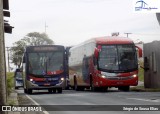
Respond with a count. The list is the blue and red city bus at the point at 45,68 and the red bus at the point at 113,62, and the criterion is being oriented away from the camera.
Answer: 0

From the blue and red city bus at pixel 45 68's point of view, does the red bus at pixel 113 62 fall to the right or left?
on its left

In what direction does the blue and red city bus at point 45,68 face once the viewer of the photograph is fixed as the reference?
facing the viewer

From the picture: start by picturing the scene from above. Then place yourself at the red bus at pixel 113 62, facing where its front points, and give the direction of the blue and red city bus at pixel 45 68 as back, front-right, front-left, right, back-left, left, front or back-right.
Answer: back-right

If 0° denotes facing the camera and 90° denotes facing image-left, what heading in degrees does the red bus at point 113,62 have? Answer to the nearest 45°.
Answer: approximately 315°
